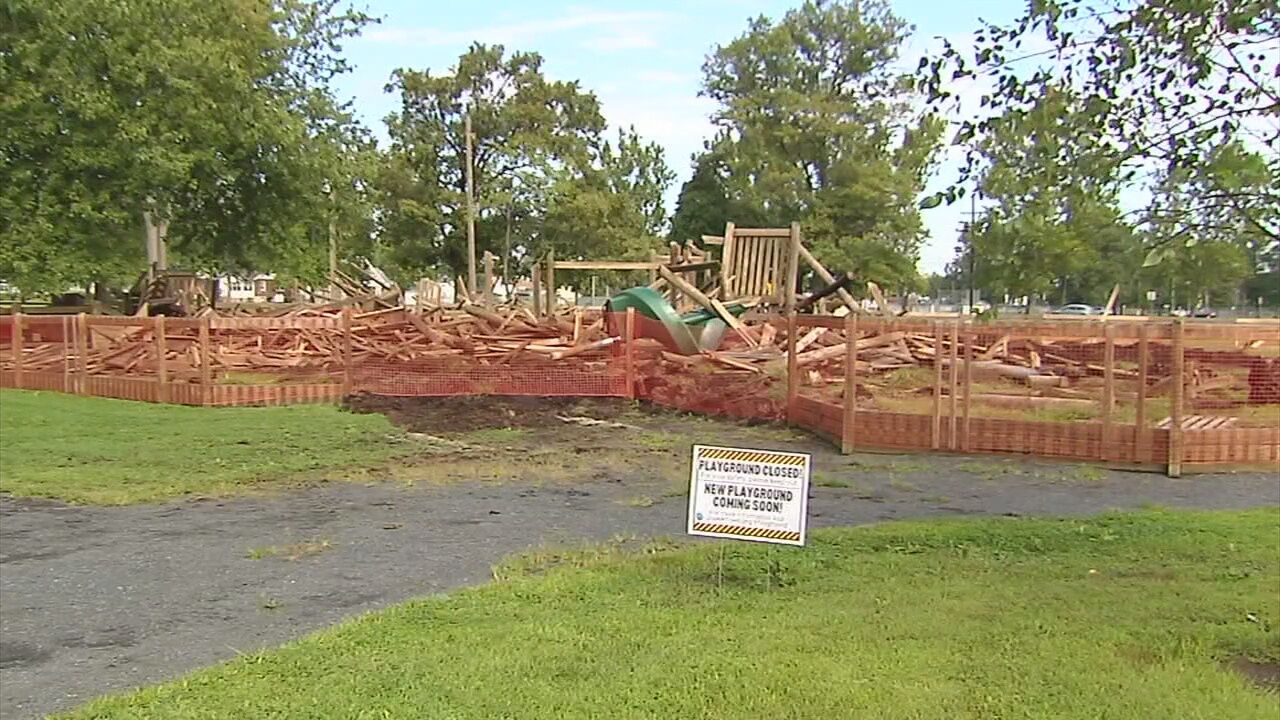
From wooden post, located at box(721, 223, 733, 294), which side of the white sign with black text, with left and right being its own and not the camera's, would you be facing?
back

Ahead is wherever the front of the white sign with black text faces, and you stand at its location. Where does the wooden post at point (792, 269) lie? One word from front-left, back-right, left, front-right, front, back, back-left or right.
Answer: back

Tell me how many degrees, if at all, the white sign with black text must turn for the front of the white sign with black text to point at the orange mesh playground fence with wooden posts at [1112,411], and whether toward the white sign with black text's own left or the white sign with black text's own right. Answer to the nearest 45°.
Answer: approximately 135° to the white sign with black text's own left

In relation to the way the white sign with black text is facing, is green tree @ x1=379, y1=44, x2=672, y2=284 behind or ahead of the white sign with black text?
behind

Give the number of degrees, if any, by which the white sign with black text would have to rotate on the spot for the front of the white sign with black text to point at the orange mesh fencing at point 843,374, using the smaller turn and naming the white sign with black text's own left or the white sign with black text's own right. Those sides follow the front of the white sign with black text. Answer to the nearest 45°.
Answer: approximately 180°
